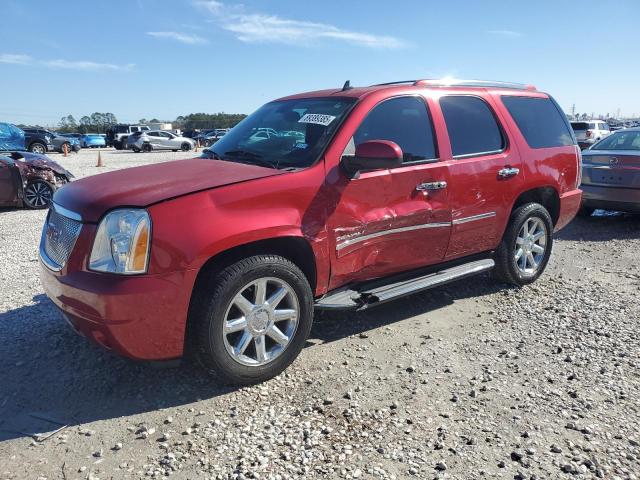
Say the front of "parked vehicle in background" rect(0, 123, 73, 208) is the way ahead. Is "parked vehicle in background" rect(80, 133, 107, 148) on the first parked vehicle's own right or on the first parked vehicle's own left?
on the first parked vehicle's own left

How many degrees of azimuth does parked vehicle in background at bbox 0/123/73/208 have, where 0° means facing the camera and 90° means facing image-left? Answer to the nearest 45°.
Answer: approximately 270°

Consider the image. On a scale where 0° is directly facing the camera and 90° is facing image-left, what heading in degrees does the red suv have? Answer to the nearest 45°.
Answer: approximately 45°

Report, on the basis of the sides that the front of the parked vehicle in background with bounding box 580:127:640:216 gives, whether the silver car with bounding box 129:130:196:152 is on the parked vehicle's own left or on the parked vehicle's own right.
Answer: on the parked vehicle's own left

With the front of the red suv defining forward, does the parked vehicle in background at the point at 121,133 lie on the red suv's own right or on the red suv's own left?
on the red suv's own right

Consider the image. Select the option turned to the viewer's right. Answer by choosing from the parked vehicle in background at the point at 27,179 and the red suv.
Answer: the parked vehicle in background

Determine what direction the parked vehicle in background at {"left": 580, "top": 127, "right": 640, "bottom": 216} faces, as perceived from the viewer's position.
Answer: facing away from the viewer and to the right of the viewer
